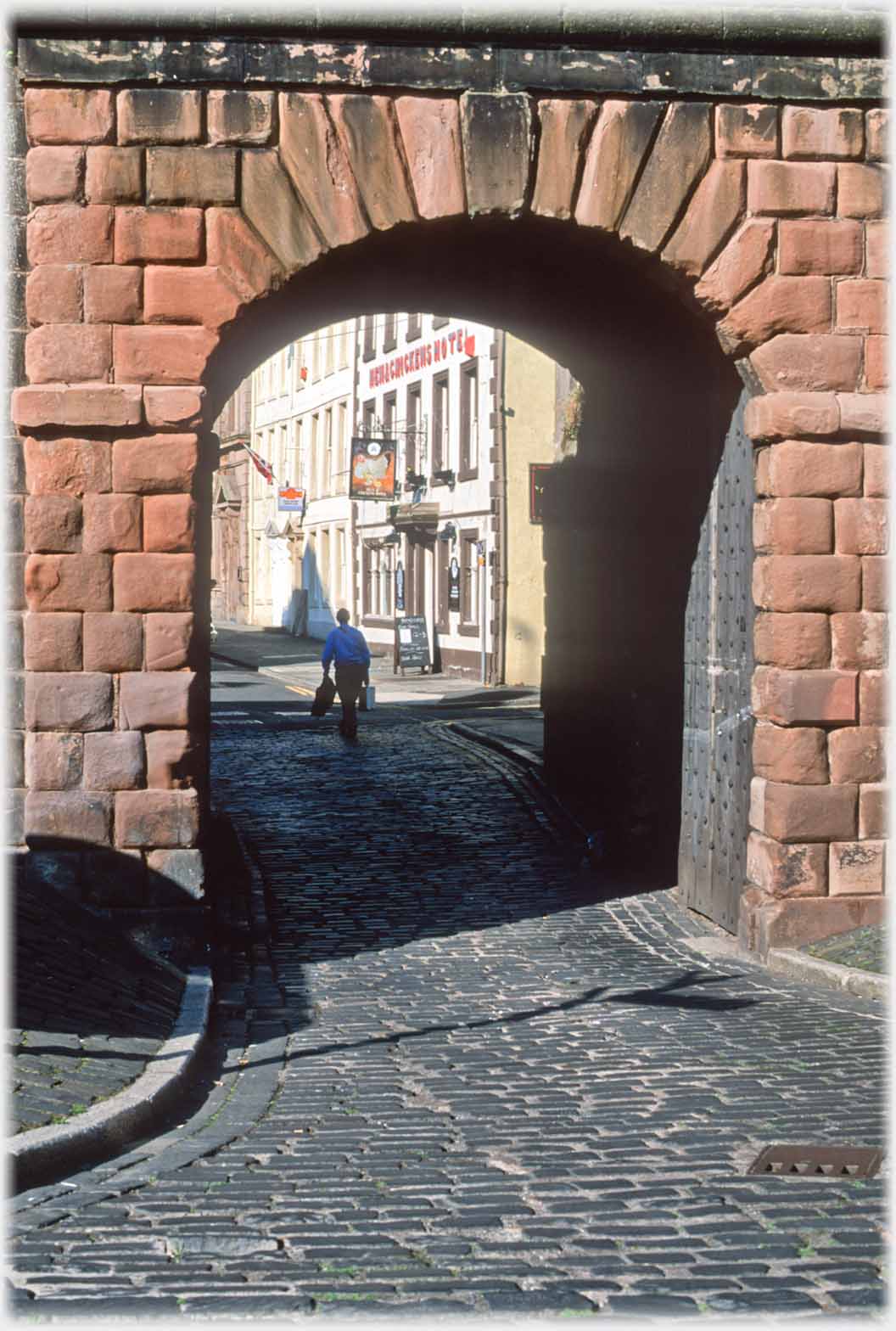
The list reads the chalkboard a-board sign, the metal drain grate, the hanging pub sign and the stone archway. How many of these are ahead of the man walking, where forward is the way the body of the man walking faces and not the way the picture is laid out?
2

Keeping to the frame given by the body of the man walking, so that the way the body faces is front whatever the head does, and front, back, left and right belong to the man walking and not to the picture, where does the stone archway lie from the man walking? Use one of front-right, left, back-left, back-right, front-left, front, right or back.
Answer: back

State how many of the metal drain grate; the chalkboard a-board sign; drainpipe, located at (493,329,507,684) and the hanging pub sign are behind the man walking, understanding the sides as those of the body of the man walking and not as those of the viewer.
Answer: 1

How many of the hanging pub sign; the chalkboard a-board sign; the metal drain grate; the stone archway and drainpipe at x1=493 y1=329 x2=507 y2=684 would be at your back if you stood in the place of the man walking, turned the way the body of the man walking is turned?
2

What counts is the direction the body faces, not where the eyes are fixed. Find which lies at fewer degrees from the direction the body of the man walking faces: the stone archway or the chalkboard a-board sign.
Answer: the chalkboard a-board sign

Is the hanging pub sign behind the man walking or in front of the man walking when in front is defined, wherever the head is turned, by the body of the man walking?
in front

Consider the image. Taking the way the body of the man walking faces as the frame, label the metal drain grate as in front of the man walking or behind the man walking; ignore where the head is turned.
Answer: behind

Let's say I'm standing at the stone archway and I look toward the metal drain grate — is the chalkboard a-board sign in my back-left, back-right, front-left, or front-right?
back-left

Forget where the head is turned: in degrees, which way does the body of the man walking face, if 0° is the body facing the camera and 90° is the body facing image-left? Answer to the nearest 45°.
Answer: approximately 180°

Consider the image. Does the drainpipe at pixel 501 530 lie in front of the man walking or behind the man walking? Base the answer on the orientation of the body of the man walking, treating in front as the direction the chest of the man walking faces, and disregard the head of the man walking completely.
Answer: in front

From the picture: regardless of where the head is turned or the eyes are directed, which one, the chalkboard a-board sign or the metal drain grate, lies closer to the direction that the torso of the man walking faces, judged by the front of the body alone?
the chalkboard a-board sign

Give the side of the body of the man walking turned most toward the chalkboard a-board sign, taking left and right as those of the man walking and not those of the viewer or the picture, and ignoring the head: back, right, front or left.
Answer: front
